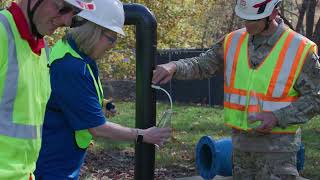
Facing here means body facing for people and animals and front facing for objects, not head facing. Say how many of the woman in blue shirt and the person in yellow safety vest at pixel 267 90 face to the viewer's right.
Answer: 1

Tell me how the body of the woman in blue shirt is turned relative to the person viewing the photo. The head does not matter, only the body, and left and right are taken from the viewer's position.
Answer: facing to the right of the viewer

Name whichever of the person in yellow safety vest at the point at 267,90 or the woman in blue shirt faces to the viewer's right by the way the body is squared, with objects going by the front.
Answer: the woman in blue shirt

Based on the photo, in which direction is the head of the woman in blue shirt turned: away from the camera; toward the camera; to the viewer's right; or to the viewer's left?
to the viewer's right

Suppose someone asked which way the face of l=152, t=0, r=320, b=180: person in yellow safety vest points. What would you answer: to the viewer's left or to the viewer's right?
to the viewer's left

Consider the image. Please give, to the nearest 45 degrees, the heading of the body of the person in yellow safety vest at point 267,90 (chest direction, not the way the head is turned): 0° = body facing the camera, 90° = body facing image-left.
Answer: approximately 45°

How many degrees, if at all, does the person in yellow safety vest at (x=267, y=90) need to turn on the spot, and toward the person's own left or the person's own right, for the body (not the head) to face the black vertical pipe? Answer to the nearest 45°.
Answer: approximately 45° to the person's own right
